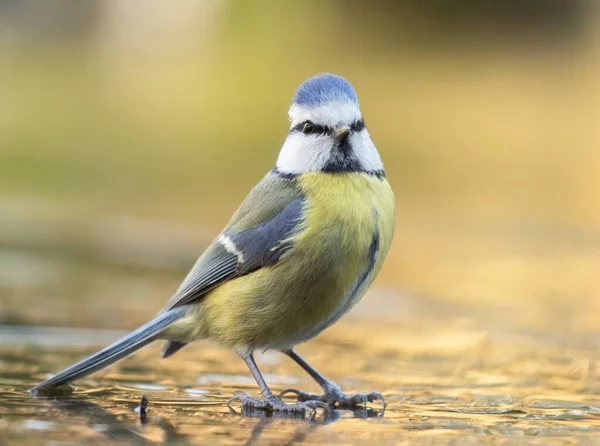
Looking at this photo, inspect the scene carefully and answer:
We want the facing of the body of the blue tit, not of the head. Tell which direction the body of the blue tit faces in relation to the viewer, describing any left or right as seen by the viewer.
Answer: facing the viewer and to the right of the viewer
